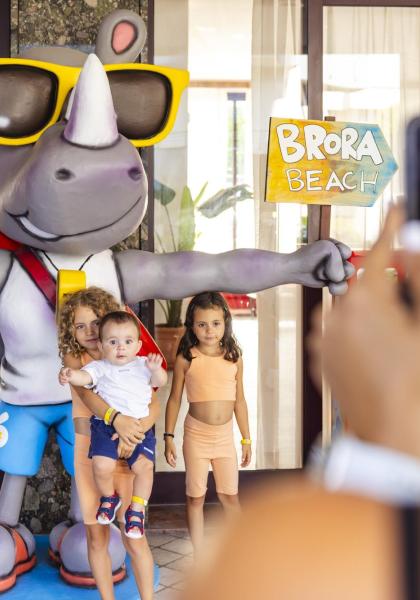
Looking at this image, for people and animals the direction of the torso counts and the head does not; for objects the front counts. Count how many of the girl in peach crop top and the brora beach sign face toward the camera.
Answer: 2

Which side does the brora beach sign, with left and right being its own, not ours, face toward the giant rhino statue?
right

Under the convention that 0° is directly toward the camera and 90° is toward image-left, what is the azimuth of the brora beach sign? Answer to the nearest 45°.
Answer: approximately 0°

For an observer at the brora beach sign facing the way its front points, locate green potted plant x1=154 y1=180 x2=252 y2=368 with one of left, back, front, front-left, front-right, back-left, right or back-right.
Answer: back-right

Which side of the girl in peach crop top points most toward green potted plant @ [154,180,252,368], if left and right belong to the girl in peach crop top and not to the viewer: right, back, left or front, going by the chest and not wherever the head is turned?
back
